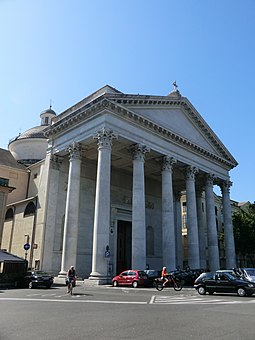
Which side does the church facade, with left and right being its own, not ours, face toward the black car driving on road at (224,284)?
front

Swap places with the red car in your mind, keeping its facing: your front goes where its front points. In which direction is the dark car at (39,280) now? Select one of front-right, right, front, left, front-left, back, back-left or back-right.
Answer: front-left

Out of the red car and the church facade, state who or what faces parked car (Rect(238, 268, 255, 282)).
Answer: the church facade

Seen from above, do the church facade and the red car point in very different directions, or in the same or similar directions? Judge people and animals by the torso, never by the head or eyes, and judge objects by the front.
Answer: very different directions

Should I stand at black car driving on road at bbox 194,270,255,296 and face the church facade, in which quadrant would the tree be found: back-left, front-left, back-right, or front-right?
front-right

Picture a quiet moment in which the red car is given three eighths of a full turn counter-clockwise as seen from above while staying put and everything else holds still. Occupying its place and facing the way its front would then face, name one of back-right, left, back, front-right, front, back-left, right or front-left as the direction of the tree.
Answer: back-left

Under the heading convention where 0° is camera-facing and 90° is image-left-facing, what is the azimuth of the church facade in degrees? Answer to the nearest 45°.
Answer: approximately 315°

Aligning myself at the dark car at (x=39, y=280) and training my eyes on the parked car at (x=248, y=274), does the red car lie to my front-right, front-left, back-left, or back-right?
front-left

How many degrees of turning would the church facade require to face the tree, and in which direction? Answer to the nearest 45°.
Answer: approximately 90° to its left

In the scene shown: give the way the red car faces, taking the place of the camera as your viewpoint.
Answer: facing away from the viewer and to the left of the viewer

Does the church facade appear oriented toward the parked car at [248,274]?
yes
